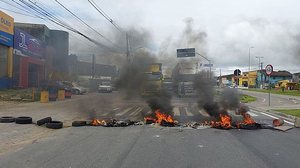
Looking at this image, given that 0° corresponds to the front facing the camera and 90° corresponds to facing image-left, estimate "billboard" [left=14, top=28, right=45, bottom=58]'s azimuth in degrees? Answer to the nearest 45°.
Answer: approximately 315°

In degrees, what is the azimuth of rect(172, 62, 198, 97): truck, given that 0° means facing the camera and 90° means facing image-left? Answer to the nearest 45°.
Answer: approximately 0°

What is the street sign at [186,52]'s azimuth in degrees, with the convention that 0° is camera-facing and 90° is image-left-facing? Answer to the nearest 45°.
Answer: approximately 0°

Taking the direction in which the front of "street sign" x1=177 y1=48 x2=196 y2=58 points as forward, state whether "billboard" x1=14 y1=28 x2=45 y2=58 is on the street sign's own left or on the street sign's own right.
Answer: on the street sign's own right
